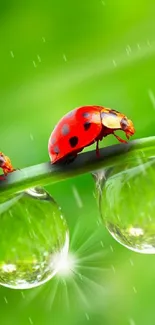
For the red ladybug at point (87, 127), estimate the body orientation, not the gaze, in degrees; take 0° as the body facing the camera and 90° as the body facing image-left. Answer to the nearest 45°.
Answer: approximately 270°
